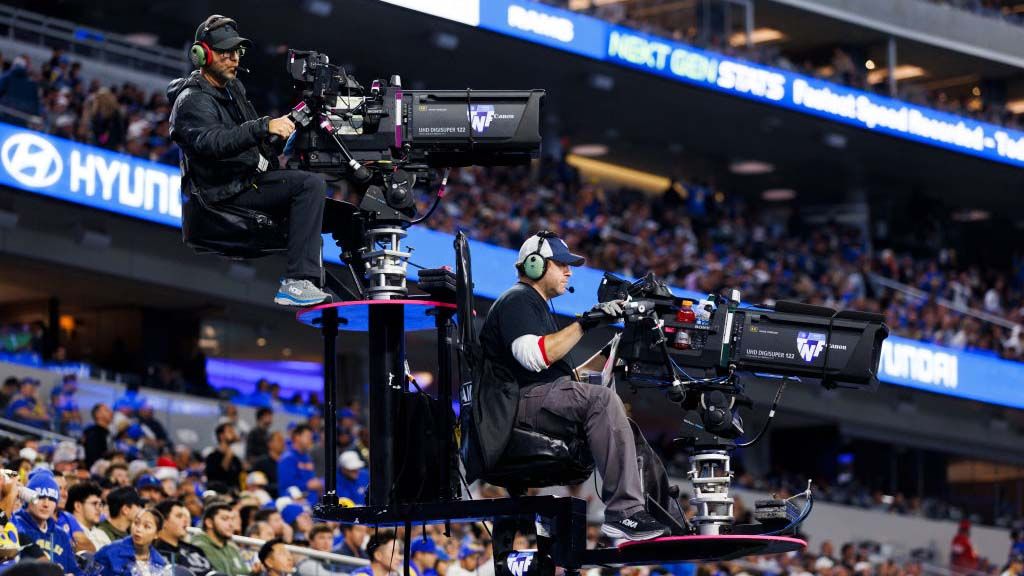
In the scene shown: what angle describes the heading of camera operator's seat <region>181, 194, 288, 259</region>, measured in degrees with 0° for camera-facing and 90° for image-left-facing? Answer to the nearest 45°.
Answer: approximately 270°

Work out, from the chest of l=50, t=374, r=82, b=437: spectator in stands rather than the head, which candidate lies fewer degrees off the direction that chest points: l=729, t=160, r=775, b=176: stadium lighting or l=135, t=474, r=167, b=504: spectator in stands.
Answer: the spectator in stands

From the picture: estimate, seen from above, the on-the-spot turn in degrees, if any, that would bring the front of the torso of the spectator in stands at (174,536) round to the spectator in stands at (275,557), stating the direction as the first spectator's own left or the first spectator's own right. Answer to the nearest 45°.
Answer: approximately 45° to the first spectator's own left

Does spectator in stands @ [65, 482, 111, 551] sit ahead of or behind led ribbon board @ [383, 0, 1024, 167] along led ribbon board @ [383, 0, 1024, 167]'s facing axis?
ahead

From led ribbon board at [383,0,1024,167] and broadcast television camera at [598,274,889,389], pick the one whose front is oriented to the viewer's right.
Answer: the broadcast television camera

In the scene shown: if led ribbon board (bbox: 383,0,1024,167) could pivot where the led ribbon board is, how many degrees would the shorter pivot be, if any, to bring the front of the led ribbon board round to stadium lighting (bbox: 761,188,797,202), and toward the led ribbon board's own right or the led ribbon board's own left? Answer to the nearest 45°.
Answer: approximately 135° to the led ribbon board's own right

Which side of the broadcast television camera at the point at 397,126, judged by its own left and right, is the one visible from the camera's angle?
right

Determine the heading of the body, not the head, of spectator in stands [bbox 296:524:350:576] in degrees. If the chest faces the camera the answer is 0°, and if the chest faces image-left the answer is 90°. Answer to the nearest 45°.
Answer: approximately 315°

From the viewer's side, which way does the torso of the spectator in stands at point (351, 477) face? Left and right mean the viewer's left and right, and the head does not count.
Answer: facing the viewer and to the right of the viewer

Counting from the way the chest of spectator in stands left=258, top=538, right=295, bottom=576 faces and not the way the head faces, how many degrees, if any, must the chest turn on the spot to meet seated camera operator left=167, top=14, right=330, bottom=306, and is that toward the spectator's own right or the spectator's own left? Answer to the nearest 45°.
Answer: approximately 45° to the spectator's own right

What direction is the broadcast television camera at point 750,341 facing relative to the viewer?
to the viewer's right

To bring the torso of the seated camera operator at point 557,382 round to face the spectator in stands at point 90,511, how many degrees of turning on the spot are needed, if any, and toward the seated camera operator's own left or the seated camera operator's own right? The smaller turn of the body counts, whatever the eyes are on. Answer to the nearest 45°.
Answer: approximately 135° to the seated camera operator's own left

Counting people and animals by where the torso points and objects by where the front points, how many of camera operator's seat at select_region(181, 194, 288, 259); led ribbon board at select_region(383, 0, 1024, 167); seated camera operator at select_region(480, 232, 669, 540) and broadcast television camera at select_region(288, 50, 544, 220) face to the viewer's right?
3
